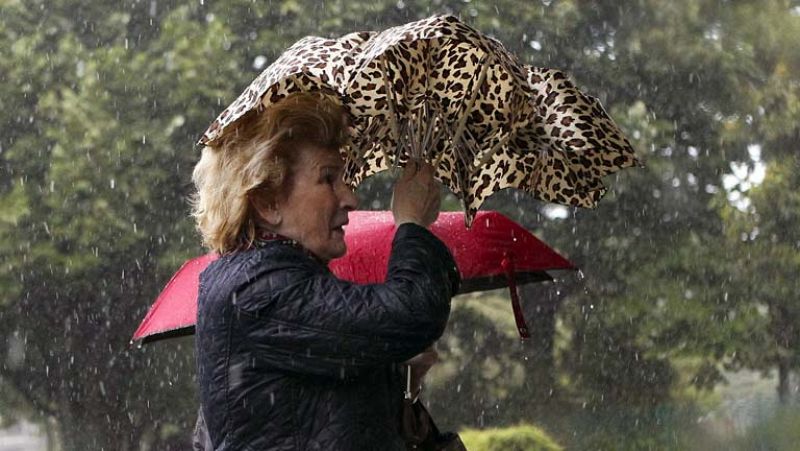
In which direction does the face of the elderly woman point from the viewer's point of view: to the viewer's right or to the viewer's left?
to the viewer's right

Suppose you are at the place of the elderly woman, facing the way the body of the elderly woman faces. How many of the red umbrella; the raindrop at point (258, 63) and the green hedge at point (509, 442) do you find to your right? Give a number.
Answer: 0

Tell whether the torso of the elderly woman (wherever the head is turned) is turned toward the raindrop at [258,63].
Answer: no

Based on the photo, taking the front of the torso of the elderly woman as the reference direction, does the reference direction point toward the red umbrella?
no

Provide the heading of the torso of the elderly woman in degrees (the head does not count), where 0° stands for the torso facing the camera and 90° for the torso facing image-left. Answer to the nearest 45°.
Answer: approximately 270°
